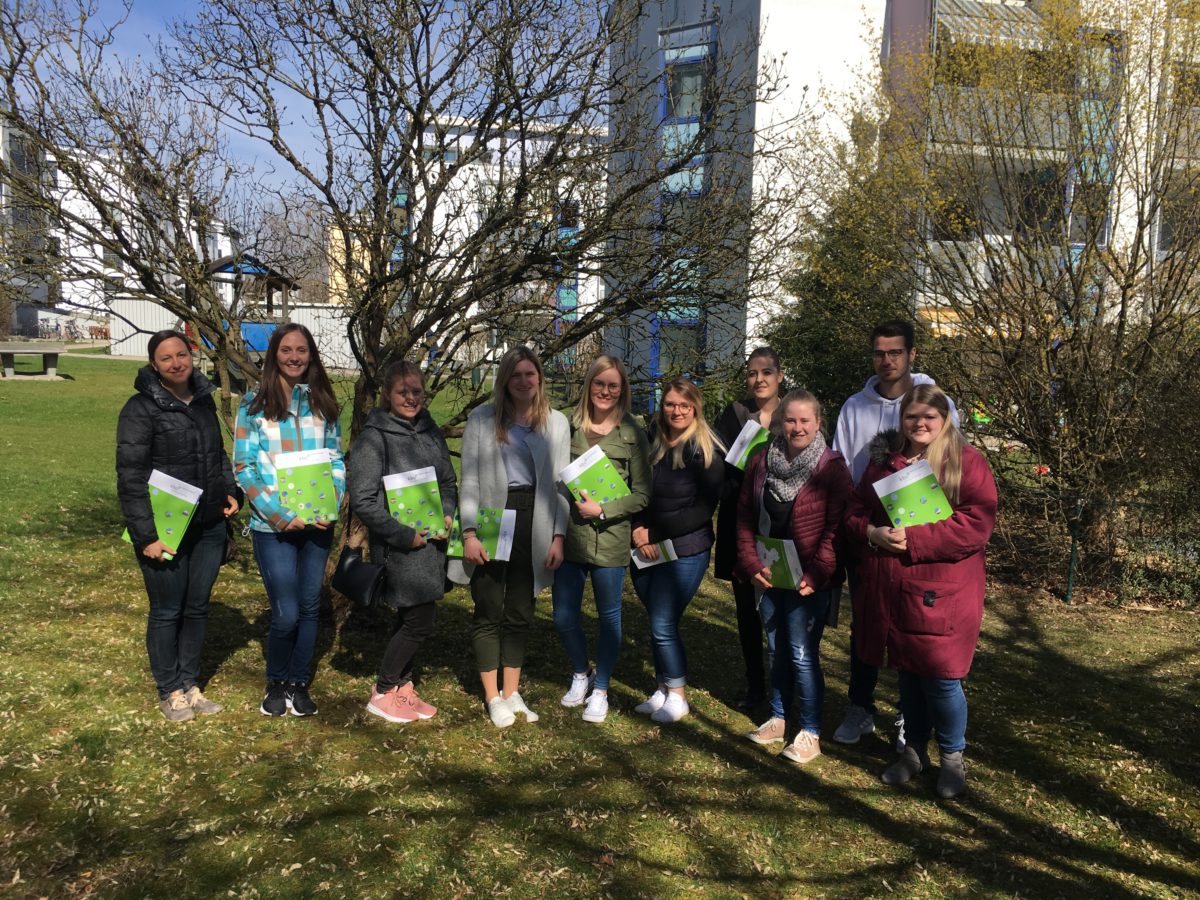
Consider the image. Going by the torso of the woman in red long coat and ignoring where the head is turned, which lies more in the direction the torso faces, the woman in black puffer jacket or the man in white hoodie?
the woman in black puffer jacket

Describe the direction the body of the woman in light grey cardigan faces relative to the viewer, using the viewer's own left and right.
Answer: facing the viewer

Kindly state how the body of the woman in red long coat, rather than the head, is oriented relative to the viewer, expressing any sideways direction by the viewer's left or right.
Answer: facing the viewer and to the left of the viewer

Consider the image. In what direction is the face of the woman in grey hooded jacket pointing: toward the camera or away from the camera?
toward the camera

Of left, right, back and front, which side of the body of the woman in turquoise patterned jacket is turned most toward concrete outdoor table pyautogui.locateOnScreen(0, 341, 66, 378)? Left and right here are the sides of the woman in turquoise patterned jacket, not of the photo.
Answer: back

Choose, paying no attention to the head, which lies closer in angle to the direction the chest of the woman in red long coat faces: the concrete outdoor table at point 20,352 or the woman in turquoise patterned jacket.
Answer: the woman in turquoise patterned jacket

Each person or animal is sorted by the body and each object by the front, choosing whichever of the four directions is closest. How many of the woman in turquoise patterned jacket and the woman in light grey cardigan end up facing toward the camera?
2

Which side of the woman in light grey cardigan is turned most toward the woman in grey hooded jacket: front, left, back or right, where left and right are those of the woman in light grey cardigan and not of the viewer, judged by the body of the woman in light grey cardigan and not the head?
right

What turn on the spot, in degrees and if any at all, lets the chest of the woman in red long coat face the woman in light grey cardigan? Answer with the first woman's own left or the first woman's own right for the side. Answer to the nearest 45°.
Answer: approximately 45° to the first woman's own right

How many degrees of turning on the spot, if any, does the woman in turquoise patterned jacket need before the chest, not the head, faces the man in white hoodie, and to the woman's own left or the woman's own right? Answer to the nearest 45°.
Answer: approximately 90° to the woman's own left

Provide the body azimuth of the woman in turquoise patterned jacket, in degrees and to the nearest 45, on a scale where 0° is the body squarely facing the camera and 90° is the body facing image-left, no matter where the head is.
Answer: approximately 0°

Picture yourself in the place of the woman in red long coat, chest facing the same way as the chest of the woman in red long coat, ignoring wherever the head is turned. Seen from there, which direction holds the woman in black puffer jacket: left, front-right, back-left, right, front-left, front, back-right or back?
front-right

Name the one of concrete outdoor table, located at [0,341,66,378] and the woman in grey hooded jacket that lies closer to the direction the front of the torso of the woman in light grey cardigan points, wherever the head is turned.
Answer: the woman in grey hooded jacket

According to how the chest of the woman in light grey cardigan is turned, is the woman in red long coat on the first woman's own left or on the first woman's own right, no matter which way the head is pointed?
on the first woman's own left
